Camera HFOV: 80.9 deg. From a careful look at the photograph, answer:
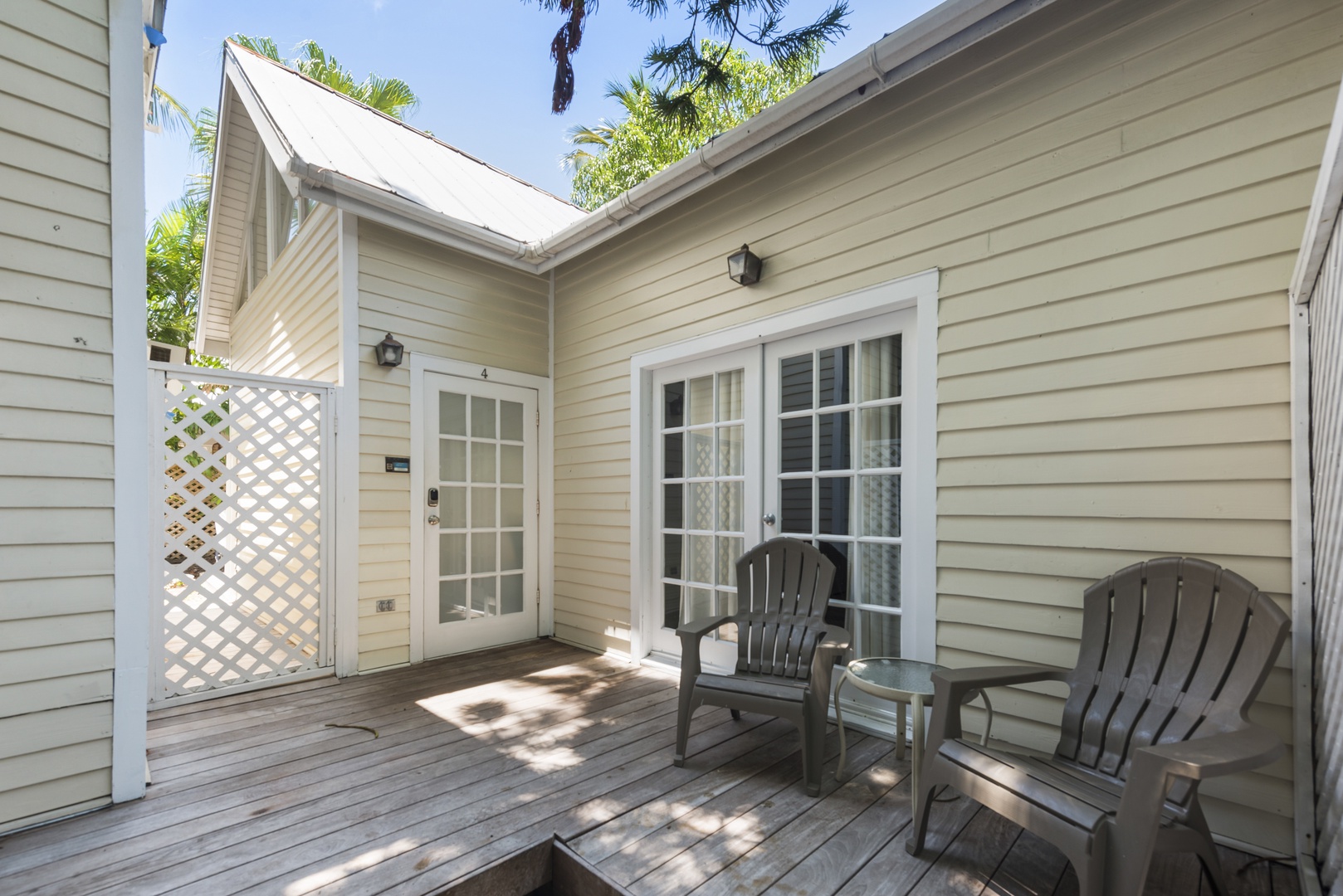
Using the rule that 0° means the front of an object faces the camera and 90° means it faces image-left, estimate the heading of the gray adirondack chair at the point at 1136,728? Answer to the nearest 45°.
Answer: approximately 45°

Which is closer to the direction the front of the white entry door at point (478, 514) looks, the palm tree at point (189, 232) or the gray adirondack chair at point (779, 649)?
the gray adirondack chair

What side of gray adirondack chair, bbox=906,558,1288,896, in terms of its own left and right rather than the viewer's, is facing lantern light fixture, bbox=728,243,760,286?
right

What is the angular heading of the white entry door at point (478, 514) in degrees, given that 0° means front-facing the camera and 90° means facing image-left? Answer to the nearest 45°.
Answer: approximately 315°

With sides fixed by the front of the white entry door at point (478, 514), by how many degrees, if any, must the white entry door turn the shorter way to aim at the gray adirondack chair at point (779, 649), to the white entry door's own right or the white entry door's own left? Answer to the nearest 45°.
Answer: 0° — it already faces it

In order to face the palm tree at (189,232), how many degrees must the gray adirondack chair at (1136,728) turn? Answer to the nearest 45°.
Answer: approximately 45° to its right
